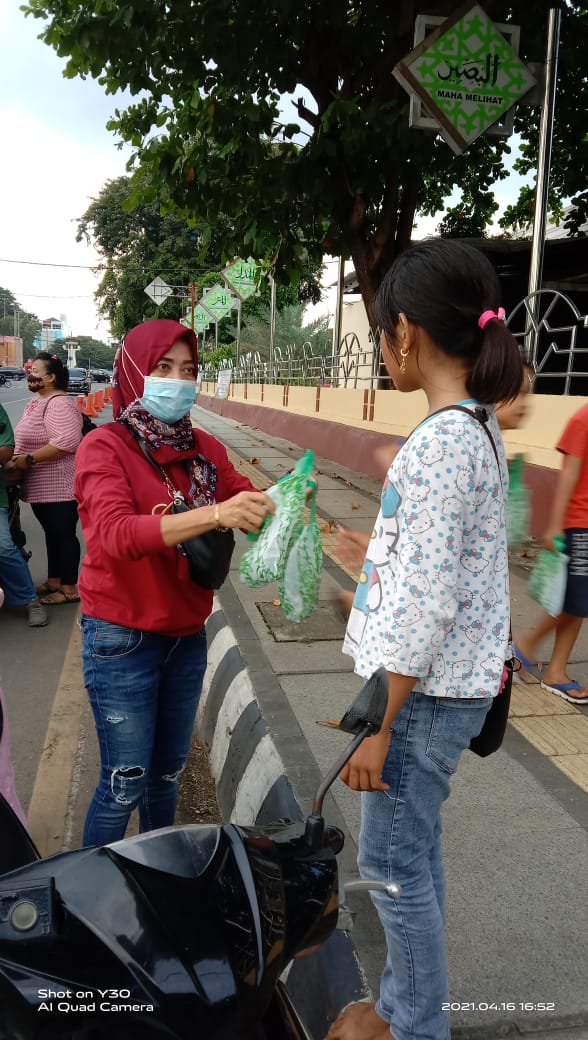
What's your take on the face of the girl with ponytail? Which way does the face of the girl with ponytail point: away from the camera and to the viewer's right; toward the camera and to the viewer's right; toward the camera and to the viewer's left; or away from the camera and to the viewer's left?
away from the camera and to the viewer's left

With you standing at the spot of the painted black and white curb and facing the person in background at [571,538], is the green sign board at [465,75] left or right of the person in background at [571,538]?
left

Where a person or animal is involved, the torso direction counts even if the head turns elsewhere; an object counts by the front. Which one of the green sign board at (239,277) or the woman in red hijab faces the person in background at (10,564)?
the green sign board

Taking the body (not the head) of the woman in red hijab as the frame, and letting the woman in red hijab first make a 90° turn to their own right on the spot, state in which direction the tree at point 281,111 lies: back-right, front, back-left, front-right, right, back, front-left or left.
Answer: back-right

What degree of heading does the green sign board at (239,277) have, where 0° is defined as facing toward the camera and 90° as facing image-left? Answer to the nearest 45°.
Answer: approximately 0°

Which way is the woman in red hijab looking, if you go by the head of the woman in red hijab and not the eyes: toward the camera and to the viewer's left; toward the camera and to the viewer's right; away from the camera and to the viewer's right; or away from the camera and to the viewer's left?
toward the camera and to the viewer's right

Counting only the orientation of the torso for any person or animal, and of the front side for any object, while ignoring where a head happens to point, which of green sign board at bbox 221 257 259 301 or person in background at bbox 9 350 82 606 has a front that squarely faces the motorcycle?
the green sign board

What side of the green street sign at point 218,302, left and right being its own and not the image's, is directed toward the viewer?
front

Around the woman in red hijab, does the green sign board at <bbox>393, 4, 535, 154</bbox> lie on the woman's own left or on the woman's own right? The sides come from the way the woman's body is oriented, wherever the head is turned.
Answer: on the woman's own left

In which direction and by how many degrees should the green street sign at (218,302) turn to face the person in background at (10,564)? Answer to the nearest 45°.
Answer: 0° — it already faces them

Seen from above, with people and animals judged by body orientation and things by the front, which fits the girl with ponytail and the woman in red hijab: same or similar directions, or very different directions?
very different directions
